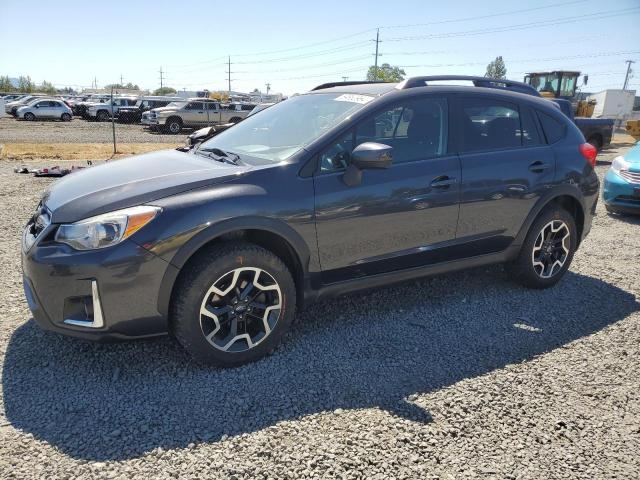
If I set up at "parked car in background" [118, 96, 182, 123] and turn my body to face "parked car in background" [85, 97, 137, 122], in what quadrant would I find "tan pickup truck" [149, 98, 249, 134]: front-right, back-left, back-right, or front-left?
back-left

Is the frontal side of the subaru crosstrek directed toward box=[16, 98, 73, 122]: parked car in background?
no

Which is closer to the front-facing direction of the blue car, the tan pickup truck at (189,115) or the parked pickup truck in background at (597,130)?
the tan pickup truck

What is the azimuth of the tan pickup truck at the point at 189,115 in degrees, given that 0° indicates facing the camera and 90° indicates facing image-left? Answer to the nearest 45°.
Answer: approximately 45°

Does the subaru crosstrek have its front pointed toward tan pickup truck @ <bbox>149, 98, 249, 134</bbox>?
no

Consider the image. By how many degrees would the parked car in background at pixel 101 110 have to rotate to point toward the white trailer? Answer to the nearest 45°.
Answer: approximately 135° to its left

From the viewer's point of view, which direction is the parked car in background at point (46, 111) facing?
to the viewer's left

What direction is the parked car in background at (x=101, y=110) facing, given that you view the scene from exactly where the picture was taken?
facing the viewer and to the left of the viewer

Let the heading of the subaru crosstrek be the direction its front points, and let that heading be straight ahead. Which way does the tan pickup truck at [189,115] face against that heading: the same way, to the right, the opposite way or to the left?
the same way

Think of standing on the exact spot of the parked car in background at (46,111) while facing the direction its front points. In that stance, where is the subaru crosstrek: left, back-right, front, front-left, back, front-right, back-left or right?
left

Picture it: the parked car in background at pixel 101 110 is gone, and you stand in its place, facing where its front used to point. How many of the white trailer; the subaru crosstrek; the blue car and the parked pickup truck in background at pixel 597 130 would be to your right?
0

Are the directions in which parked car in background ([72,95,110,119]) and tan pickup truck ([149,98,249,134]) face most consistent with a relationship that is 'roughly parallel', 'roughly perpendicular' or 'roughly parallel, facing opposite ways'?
roughly parallel

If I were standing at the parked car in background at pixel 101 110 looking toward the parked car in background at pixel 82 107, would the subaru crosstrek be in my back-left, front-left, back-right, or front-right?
back-left

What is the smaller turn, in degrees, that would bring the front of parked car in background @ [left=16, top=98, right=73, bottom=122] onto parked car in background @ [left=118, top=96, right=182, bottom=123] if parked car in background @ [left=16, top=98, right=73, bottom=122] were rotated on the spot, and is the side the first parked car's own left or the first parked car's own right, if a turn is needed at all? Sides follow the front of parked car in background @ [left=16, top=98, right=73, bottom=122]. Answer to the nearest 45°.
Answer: approximately 180°
